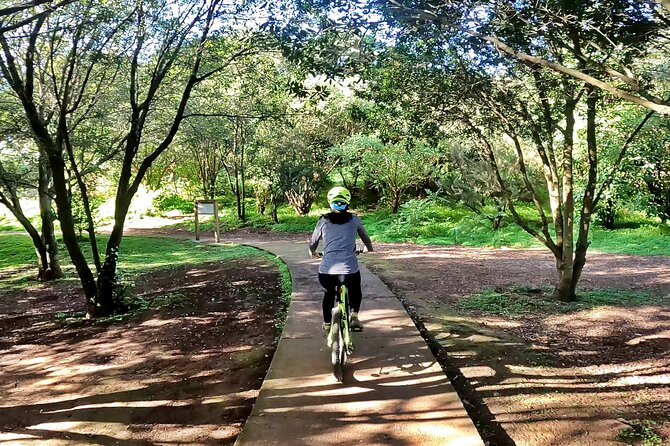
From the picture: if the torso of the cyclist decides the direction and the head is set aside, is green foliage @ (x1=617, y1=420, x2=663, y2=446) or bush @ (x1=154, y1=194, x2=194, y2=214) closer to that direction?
the bush

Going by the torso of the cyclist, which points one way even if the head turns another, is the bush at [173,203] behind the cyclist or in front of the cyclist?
in front

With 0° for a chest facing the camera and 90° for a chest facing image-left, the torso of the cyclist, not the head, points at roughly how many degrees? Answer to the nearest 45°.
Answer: approximately 180°

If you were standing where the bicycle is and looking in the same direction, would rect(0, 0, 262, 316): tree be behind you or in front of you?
in front

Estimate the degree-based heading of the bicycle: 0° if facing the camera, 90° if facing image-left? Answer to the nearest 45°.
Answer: approximately 180°

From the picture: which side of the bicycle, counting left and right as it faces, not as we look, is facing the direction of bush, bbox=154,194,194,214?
front

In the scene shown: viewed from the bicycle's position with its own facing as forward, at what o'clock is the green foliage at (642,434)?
The green foliage is roughly at 4 o'clock from the bicycle.

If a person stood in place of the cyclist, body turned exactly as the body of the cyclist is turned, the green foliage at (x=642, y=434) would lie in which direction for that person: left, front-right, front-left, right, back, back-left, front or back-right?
back-right
